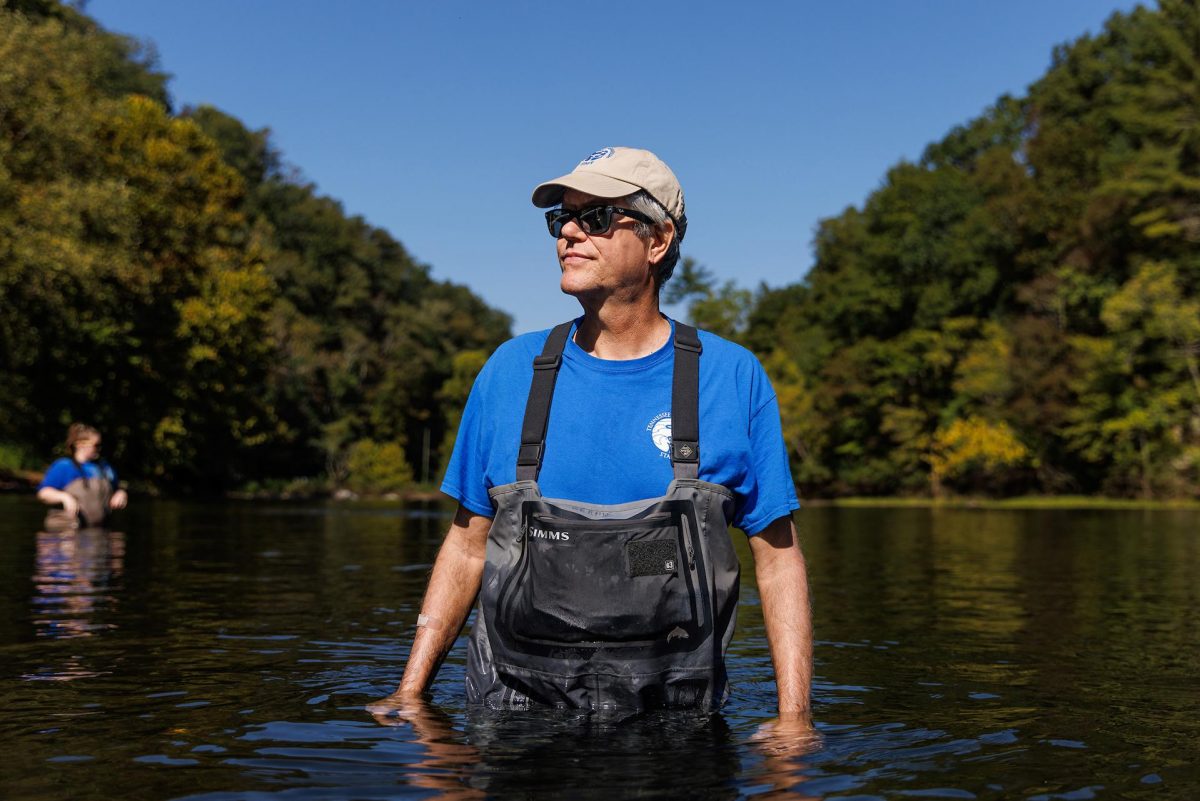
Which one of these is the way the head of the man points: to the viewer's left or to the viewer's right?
to the viewer's left

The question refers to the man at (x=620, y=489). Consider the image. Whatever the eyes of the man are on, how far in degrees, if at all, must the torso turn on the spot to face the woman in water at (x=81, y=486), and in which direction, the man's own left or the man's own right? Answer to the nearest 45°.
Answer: approximately 135° to the man's own right

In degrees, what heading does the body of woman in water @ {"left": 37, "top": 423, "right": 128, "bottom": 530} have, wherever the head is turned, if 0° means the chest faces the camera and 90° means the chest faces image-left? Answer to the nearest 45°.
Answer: approximately 315°
